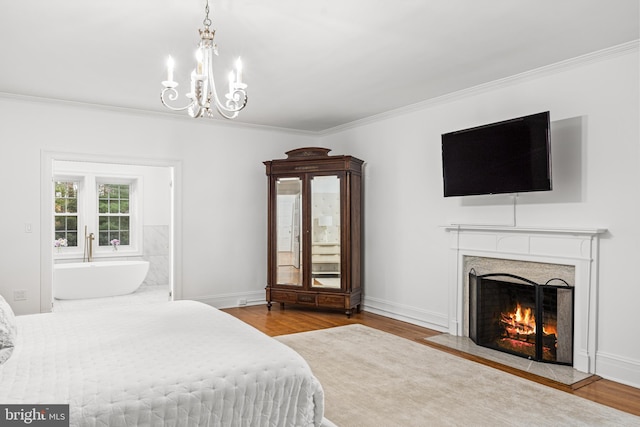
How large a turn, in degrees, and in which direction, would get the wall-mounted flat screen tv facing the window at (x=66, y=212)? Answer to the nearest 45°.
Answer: approximately 45° to its right

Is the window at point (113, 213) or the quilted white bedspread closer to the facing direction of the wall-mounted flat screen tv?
the quilted white bedspread

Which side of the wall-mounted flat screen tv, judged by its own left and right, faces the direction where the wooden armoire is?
right

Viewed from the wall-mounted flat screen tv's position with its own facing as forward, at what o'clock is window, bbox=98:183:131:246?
The window is roughly at 2 o'clock from the wall-mounted flat screen tv.

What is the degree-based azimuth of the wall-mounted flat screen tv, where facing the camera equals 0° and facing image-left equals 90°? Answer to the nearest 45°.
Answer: approximately 45°

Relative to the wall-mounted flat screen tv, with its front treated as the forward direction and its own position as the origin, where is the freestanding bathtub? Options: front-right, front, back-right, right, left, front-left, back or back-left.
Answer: front-right
